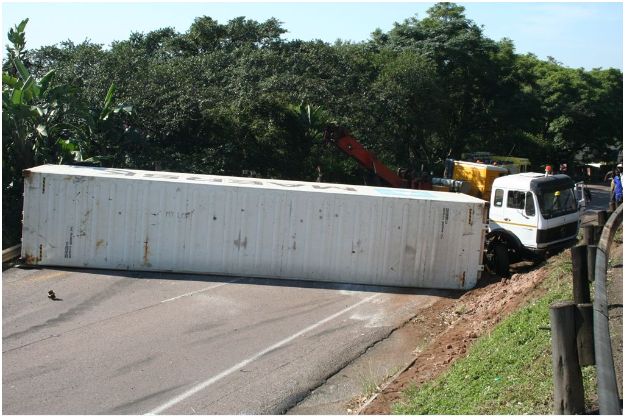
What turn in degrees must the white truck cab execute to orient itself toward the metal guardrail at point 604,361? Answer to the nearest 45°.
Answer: approximately 45° to its right

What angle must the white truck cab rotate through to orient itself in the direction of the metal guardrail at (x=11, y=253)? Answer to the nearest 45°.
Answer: approximately 135° to its right

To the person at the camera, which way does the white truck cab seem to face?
facing the viewer and to the right of the viewer

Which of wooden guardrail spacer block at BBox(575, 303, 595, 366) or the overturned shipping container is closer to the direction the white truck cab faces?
the wooden guardrail spacer block

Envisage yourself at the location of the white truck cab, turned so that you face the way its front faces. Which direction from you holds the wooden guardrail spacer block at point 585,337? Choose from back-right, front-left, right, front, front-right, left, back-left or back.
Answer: front-right

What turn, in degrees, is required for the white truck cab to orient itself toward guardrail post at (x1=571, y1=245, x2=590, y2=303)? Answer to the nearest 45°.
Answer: approximately 45° to its right

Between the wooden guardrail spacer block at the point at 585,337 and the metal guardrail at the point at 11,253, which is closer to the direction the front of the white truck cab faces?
the wooden guardrail spacer block

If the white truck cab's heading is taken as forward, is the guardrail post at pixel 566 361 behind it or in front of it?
in front

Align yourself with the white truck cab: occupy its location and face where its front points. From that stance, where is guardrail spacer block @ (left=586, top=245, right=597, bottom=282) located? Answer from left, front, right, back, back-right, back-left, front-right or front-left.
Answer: front-right
